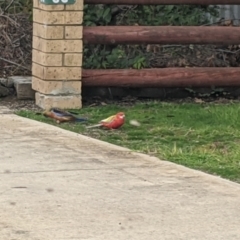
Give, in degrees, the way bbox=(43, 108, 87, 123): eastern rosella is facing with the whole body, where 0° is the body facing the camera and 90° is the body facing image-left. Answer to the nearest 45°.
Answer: approximately 90°

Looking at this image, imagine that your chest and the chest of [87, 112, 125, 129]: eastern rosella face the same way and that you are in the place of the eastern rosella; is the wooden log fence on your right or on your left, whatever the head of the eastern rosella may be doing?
on your left

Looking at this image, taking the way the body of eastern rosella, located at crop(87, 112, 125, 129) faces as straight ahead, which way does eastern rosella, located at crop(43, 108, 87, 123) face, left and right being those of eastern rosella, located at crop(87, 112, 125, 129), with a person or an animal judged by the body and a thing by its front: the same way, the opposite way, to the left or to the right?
the opposite way

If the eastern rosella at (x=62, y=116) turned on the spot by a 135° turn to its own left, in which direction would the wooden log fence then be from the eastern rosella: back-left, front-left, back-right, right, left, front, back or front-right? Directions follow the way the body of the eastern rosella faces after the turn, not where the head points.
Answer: left

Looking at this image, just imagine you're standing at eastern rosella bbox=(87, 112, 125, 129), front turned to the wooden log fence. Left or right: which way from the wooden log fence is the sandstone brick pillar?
left

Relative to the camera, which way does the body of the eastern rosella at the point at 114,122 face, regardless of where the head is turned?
to the viewer's right

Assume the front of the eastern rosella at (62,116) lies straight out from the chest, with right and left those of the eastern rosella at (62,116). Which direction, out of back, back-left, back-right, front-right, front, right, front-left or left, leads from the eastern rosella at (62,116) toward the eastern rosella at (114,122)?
back-left
